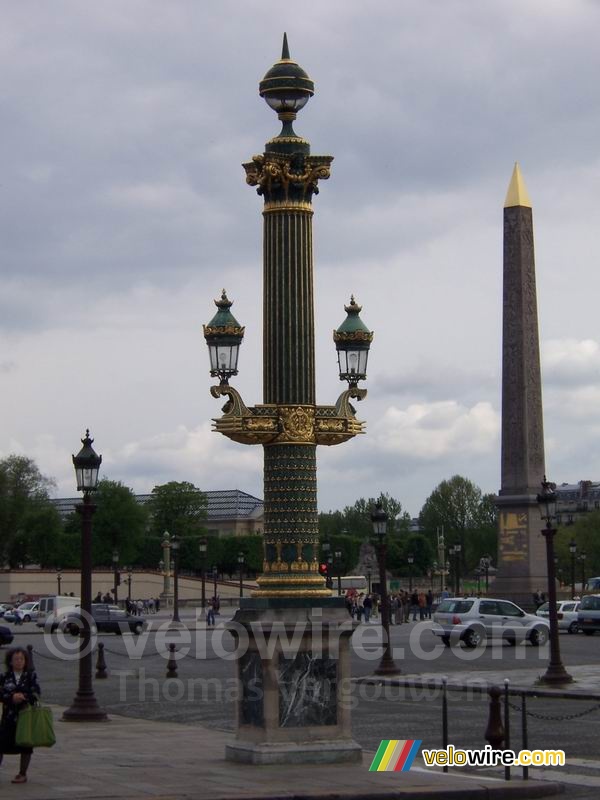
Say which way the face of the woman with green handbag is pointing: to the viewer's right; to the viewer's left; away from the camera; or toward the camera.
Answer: toward the camera

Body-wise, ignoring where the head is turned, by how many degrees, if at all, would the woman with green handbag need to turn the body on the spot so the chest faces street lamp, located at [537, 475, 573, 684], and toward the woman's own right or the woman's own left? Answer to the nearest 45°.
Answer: approximately 135° to the woman's own left

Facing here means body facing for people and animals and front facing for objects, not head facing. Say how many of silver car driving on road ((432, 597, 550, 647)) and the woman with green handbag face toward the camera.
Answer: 1

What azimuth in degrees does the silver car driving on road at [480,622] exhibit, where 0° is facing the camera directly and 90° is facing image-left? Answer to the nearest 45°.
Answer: approximately 225°

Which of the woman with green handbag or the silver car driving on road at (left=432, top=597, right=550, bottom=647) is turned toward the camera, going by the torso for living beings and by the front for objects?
the woman with green handbag

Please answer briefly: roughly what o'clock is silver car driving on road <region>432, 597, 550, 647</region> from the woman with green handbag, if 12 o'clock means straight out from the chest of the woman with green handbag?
The silver car driving on road is roughly at 7 o'clock from the woman with green handbag.

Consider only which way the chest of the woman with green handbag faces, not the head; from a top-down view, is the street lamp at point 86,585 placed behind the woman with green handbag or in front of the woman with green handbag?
behind

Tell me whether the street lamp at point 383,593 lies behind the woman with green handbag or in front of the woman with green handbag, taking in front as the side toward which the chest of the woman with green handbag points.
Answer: behind

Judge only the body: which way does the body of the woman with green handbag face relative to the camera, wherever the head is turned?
toward the camera
